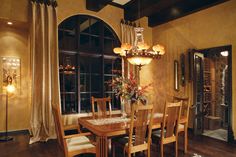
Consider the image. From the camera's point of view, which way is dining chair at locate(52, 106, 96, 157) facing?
to the viewer's right

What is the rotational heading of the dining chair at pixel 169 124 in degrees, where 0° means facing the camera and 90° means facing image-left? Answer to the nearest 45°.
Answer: approximately 135°

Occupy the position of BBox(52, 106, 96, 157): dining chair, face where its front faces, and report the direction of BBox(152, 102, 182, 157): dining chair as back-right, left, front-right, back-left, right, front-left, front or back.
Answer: front

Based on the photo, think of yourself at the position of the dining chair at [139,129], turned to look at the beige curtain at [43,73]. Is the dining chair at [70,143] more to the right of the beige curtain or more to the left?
left

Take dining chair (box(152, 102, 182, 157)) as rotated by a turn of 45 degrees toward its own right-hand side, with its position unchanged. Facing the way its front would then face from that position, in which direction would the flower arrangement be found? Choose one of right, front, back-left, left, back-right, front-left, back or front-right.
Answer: left

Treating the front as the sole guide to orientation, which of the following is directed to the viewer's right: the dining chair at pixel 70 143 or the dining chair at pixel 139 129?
the dining chair at pixel 70 143

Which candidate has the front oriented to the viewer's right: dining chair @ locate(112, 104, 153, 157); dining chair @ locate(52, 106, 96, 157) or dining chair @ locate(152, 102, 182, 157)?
dining chair @ locate(52, 106, 96, 157)

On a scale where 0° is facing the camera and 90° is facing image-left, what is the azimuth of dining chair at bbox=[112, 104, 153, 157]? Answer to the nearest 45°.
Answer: approximately 135°

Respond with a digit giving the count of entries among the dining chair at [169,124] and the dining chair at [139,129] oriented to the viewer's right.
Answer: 0

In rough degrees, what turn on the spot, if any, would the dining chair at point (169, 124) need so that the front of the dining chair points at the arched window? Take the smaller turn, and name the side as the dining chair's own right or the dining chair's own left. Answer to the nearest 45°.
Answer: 0° — it already faces it

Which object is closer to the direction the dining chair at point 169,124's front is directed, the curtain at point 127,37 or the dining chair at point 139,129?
the curtain

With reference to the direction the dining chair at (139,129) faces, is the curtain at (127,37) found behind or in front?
in front
